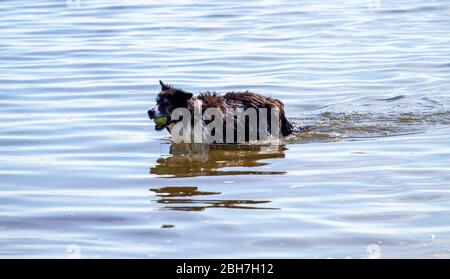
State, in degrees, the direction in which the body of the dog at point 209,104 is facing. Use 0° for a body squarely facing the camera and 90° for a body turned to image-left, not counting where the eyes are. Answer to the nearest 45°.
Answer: approximately 90°
